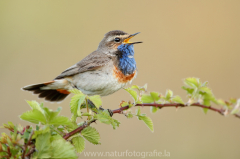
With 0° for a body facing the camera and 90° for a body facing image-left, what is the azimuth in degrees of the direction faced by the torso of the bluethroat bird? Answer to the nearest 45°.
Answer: approximately 270°

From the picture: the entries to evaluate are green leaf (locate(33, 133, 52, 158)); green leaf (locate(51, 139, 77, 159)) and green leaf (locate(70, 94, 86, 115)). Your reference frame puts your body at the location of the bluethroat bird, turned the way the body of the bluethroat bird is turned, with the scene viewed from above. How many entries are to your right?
3

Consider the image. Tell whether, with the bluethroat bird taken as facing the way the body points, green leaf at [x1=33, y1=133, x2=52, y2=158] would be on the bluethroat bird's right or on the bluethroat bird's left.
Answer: on the bluethroat bird's right

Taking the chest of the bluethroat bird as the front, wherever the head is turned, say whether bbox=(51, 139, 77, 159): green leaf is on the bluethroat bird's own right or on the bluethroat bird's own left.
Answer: on the bluethroat bird's own right

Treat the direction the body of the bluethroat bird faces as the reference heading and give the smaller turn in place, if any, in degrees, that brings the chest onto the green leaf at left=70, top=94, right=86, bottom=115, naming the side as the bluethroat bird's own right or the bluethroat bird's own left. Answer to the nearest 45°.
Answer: approximately 90° to the bluethroat bird's own right

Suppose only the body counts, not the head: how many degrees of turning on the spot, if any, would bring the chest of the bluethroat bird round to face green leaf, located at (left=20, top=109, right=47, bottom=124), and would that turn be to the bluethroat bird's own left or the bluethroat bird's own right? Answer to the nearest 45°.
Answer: approximately 180°

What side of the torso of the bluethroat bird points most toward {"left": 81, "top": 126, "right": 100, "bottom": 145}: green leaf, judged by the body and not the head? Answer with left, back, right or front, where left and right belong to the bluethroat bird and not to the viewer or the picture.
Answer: right
